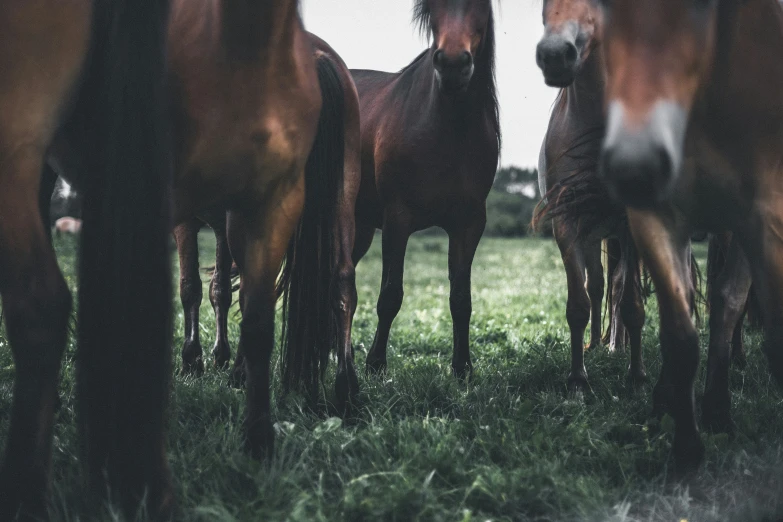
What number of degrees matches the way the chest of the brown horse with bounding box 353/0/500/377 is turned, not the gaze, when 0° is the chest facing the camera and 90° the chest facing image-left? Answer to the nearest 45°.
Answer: approximately 315°

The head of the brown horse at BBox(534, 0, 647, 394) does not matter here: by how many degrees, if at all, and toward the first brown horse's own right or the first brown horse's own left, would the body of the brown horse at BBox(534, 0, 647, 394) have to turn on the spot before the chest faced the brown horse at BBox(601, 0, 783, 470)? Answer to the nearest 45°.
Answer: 0° — it already faces it

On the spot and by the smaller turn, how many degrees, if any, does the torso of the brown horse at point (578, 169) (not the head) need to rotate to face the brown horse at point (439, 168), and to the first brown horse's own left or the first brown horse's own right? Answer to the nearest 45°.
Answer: approximately 135° to the first brown horse's own right

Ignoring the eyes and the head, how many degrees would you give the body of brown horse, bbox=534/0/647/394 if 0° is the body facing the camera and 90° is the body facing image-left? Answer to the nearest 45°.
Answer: approximately 0°

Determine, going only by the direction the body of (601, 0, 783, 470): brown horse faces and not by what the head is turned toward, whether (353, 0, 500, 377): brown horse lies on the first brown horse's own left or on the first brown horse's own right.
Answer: on the first brown horse's own right
